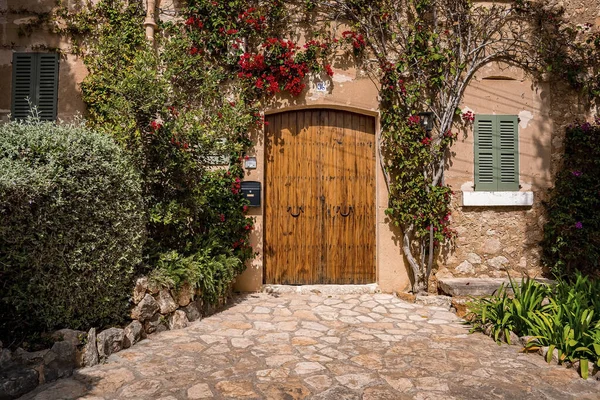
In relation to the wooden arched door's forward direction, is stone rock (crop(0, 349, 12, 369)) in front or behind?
in front

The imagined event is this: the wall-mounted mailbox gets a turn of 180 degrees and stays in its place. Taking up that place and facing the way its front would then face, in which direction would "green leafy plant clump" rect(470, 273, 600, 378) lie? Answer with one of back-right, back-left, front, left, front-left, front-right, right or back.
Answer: back-right

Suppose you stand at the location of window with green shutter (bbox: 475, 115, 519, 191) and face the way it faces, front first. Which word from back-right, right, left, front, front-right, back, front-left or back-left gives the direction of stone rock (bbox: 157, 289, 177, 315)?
front-right

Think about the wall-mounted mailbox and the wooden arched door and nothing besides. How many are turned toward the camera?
2

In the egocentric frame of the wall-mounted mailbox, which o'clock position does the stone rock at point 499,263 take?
The stone rock is roughly at 9 o'clock from the wall-mounted mailbox.

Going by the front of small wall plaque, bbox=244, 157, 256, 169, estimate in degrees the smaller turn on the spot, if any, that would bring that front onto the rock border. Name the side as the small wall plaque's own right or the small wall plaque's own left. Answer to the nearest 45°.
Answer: approximately 45° to the small wall plaque's own right

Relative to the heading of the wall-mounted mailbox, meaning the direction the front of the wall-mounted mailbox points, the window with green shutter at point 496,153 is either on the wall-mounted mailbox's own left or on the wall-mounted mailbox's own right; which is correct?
on the wall-mounted mailbox's own left

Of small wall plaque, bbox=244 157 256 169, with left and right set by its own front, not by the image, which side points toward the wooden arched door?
left

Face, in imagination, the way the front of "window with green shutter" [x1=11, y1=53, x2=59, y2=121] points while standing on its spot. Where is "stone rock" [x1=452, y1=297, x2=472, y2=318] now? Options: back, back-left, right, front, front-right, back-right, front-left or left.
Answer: front-left
